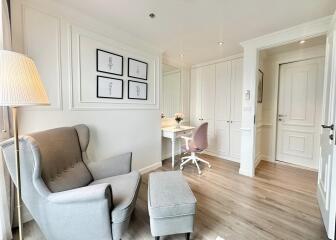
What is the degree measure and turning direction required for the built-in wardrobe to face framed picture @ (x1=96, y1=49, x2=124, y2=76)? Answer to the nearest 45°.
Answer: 0° — it already faces it

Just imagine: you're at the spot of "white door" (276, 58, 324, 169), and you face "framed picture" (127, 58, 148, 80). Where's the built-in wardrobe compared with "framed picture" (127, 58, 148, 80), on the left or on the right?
right

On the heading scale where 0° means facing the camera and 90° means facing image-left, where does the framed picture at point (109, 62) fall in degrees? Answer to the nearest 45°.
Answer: approximately 315°
